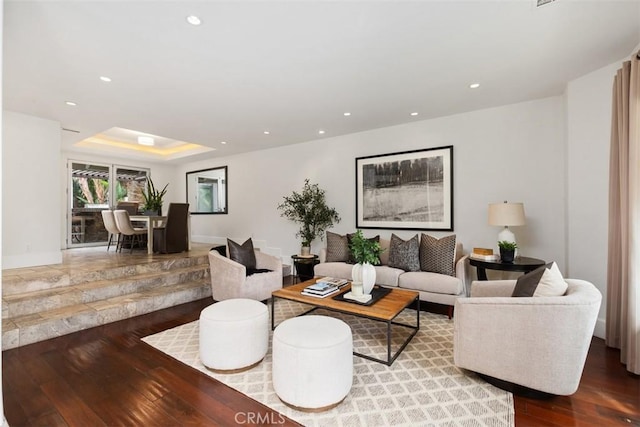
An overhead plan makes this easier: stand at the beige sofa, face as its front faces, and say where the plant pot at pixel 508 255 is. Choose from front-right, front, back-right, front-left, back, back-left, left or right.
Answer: back-left

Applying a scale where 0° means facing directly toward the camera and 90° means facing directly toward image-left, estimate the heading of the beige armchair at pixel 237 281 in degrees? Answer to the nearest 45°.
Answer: approximately 315°

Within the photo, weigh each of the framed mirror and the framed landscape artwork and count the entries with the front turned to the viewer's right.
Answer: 0

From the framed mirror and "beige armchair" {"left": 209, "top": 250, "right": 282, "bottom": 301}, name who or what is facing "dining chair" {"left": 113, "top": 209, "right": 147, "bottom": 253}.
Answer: the framed mirror

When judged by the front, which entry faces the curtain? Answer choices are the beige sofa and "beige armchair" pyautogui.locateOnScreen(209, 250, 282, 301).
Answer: the beige armchair

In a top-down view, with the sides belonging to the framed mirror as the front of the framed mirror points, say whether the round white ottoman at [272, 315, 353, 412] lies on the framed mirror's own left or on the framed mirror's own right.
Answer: on the framed mirror's own left

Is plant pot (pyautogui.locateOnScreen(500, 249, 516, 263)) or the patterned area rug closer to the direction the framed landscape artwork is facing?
the patterned area rug

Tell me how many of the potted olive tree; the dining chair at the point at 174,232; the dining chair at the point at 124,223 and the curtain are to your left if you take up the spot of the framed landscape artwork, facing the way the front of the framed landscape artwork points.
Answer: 1

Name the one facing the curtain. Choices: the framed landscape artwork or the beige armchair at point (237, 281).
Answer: the beige armchair

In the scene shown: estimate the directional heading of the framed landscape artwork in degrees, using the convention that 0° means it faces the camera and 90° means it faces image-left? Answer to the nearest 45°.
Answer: approximately 45°

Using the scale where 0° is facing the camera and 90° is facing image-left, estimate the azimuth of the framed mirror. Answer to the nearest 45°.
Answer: approximately 45°

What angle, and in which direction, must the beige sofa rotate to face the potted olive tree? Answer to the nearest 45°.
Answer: approximately 90° to its right

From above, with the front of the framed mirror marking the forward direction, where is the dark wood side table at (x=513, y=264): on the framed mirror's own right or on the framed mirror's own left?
on the framed mirror's own left

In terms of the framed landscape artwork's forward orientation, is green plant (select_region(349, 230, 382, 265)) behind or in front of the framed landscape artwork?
in front

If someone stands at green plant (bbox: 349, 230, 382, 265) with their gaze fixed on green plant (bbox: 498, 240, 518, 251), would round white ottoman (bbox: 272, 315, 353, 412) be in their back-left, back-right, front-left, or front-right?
back-right

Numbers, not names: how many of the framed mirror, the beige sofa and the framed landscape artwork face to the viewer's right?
0

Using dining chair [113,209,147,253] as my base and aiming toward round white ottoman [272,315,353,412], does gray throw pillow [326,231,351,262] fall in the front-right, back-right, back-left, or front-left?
front-left
